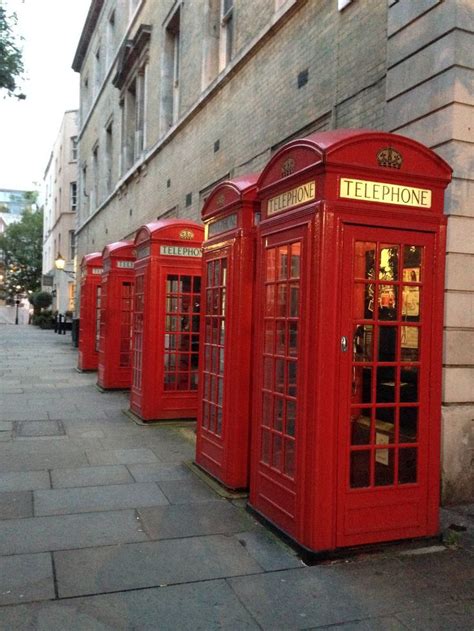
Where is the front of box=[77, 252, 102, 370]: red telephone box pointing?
toward the camera

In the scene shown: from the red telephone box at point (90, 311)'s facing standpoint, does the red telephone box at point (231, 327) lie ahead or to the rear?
ahead

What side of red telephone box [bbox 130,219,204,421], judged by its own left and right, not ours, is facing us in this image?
front

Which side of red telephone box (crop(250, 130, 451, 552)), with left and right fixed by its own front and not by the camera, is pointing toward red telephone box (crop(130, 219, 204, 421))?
back

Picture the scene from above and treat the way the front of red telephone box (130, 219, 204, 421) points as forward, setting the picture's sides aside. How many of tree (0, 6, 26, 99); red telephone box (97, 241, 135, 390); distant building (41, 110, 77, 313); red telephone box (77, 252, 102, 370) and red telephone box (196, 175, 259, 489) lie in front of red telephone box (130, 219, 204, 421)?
1

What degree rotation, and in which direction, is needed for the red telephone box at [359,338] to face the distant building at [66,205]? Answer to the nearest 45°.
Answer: approximately 180°

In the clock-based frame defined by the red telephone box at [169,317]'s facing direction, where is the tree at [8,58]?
The tree is roughly at 5 o'clock from the red telephone box.

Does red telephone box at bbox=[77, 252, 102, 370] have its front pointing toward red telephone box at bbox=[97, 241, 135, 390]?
yes

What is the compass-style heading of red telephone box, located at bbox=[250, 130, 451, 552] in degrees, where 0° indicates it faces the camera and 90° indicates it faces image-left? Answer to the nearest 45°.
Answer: approximately 315°
